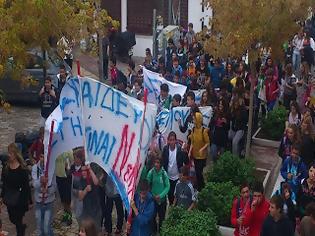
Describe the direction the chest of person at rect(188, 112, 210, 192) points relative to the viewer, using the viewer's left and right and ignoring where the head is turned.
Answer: facing the viewer

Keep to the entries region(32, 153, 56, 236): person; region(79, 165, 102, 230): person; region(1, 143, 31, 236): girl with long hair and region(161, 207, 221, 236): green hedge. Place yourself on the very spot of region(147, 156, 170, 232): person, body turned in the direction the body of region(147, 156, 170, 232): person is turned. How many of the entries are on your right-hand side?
3

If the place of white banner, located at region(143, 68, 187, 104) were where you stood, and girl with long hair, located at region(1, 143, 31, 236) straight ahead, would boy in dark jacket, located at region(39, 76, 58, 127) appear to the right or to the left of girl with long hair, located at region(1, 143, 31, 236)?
right

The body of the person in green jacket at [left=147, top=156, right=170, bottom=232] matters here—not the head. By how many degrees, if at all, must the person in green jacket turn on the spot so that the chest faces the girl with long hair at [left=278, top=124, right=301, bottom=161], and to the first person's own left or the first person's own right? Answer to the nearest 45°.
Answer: approximately 135° to the first person's own left

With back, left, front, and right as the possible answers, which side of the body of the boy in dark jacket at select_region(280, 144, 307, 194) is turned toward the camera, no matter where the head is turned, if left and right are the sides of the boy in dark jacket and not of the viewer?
front

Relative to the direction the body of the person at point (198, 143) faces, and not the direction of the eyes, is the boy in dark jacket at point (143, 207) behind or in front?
in front

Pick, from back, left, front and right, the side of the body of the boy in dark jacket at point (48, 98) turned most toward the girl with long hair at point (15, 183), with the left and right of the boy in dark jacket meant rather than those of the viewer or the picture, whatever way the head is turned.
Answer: front

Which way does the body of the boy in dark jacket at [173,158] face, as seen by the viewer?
toward the camera

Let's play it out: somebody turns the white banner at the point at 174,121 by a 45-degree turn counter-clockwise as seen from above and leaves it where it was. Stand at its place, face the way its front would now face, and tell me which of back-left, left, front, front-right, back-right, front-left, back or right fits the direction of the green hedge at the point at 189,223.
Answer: front-right

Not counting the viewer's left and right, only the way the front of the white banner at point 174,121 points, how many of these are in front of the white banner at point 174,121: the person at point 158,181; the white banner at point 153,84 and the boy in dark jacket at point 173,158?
2

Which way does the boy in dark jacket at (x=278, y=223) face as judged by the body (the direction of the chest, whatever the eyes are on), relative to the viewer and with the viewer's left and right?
facing the viewer and to the left of the viewer

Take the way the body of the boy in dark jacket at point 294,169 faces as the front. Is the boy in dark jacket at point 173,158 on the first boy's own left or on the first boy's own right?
on the first boy's own right

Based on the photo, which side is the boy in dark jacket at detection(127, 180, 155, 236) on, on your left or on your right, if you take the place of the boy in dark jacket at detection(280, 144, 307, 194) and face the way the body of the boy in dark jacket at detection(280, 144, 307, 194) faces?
on your right
